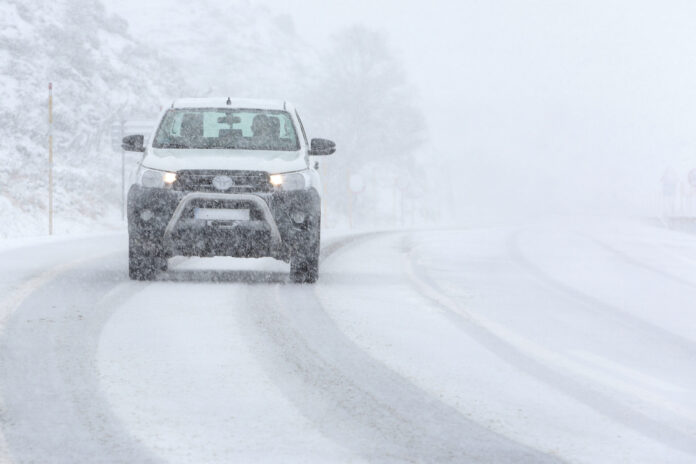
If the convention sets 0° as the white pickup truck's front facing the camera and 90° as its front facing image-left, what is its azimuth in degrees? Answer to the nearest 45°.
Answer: approximately 0°
